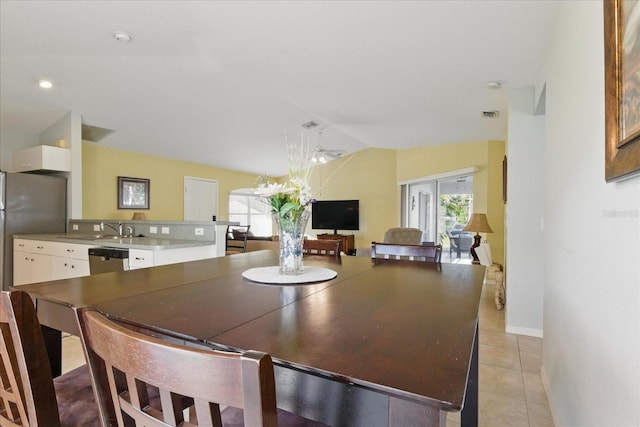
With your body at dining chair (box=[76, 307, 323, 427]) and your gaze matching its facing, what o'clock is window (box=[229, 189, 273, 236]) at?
The window is roughly at 11 o'clock from the dining chair.

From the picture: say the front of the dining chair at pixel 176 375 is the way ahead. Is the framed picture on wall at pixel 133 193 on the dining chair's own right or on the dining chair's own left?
on the dining chair's own left

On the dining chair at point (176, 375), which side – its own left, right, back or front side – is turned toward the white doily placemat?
front

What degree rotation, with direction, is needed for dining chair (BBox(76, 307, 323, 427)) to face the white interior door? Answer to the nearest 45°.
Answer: approximately 45° to its left

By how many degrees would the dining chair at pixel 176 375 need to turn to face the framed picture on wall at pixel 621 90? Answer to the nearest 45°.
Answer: approximately 45° to its right

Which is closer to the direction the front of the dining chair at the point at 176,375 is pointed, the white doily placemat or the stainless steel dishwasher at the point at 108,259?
the white doily placemat

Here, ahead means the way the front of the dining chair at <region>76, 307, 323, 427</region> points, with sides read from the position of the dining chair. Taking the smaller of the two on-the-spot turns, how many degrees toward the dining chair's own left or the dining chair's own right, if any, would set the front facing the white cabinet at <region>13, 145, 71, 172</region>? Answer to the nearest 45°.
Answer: approximately 45° to the dining chair's own left

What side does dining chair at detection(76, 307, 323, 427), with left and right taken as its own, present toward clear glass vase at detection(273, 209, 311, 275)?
front

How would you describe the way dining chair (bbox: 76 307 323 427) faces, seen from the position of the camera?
facing away from the viewer and to the right of the viewer

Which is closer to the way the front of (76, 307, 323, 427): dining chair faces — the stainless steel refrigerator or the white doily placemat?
the white doily placemat

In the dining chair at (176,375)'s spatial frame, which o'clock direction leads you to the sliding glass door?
The sliding glass door is roughly at 12 o'clock from the dining chair.
